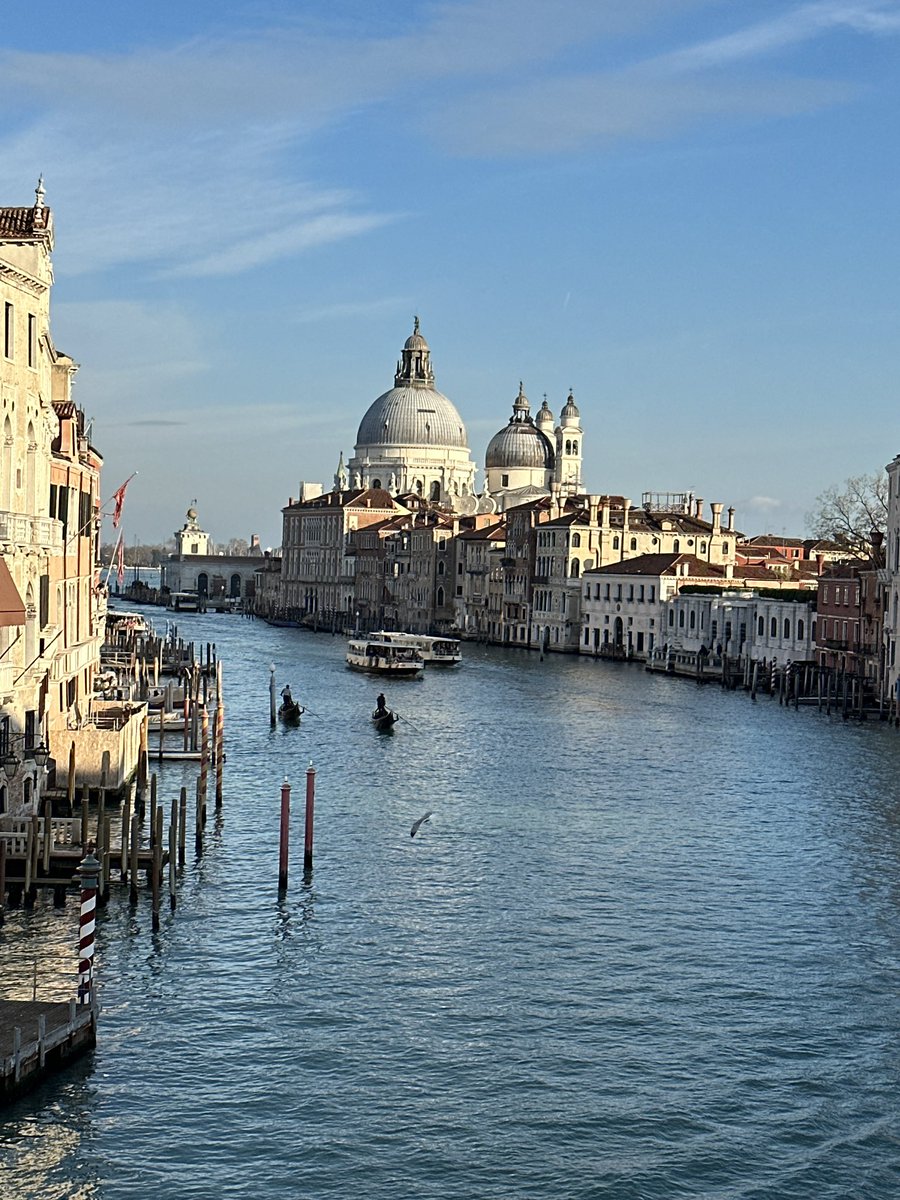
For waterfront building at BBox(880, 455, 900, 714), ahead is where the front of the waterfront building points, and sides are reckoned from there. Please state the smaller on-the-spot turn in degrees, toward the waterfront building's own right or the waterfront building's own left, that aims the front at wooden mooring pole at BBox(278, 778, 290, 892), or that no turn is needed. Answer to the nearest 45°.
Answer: approximately 90° to the waterfront building's own left

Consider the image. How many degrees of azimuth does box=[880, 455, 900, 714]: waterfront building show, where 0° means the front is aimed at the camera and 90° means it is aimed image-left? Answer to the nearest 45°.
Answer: approximately 90°

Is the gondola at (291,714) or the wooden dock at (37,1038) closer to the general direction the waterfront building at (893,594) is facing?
the gondola

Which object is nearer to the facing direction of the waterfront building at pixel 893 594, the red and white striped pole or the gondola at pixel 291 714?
the gondola

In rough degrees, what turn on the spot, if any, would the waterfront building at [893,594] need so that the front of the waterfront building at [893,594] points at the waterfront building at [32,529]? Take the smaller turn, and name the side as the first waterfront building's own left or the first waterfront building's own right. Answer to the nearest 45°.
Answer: approximately 90° to the first waterfront building's own left

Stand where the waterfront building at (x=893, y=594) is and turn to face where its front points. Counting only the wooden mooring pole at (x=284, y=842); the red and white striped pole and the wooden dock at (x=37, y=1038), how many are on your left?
3

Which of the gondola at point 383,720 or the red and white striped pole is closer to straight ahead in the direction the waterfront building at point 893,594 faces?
the gondola

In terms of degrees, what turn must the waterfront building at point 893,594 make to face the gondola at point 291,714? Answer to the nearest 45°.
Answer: approximately 45° to its left

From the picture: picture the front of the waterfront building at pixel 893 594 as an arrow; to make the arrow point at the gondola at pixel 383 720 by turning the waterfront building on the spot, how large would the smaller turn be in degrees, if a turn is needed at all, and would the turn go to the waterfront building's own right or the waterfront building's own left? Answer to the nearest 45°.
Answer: approximately 45° to the waterfront building's own left
